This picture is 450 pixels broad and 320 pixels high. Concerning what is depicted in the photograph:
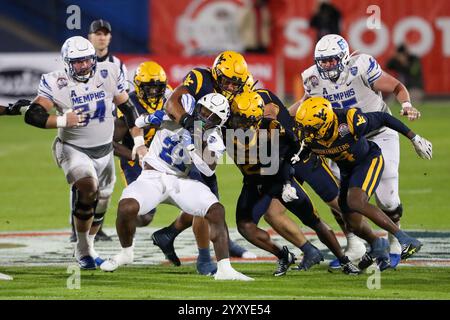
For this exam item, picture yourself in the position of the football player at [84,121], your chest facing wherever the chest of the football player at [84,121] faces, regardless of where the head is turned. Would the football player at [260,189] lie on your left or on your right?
on your left

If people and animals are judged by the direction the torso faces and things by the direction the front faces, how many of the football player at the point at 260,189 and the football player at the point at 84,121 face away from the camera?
0

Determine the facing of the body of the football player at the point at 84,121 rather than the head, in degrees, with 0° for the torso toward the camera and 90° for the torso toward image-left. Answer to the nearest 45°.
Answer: approximately 0°

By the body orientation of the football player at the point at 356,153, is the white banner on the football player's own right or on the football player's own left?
on the football player's own right

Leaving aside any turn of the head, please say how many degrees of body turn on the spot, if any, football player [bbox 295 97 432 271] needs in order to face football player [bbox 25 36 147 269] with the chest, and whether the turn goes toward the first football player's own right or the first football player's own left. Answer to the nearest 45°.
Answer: approximately 45° to the first football player's own right

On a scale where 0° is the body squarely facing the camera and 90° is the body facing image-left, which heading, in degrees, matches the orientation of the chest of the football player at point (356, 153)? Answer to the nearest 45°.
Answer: approximately 45°
